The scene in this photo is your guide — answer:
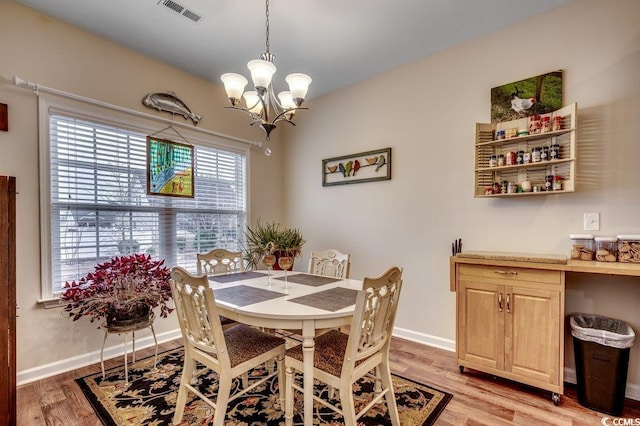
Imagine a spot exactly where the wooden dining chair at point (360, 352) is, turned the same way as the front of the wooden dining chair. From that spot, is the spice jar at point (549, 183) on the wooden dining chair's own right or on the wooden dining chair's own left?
on the wooden dining chair's own right

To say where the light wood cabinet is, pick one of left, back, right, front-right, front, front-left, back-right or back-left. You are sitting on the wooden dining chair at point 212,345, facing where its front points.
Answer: front-right

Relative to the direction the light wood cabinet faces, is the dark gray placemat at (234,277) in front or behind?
in front

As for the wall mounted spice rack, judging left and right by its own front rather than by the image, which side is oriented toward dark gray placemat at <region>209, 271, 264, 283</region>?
front

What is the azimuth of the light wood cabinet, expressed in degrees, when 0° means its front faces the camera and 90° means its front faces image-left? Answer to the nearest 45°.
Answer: approximately 45°

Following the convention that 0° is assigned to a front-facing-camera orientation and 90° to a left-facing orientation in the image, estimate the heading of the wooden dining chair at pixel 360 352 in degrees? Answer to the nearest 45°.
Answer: approximately 135°
